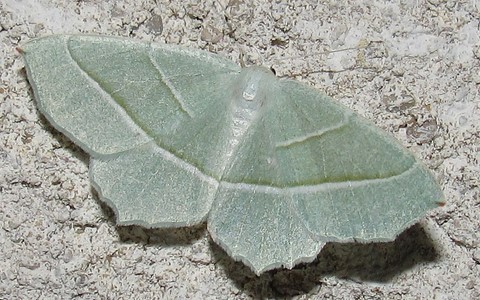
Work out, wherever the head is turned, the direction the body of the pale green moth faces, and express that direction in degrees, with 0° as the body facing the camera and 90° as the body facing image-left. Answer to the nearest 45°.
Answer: approximately 180°
